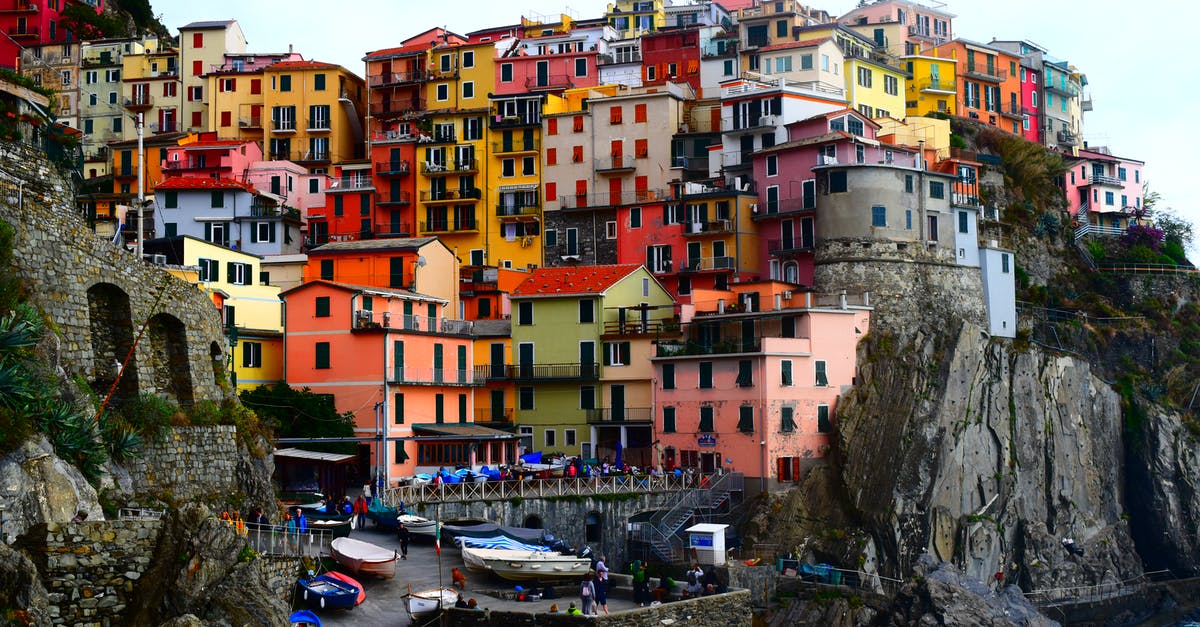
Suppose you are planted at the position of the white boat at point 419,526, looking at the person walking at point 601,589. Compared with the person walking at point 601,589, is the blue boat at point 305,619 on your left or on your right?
right

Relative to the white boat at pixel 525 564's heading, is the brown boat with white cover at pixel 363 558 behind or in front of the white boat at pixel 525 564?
in front

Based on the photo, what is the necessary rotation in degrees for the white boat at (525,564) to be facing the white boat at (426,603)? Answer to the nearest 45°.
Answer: approximately 45° to its left

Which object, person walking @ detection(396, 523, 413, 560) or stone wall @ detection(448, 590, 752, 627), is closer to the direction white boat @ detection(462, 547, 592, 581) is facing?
the person walking

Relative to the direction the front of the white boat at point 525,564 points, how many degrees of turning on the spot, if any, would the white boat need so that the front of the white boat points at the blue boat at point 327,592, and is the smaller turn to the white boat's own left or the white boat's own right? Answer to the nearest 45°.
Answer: approximately 45° to the white boat's own left

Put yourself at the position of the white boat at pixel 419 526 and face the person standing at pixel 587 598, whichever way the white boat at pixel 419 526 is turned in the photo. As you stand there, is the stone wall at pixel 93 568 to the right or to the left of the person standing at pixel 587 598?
right

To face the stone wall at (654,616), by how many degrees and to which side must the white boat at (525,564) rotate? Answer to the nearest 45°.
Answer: approximately 135° to its left

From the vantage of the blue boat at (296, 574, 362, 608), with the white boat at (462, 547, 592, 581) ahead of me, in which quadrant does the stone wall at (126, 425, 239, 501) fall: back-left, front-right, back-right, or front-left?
back-left

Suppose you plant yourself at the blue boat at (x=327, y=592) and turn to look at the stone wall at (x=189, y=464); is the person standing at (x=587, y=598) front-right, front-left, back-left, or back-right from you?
back-right

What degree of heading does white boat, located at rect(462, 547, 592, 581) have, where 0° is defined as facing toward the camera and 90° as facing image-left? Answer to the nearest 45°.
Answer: approximately 90°

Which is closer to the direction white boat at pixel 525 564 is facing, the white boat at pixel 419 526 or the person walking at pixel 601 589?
the white boat
